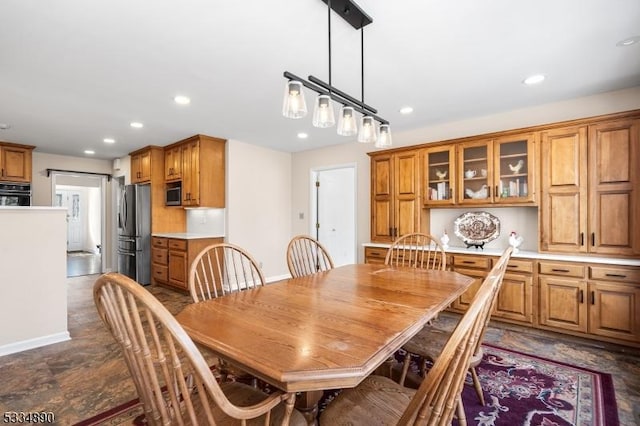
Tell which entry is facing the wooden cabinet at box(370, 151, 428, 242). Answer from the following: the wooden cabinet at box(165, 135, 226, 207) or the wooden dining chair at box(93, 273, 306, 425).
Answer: the wooden dining chair

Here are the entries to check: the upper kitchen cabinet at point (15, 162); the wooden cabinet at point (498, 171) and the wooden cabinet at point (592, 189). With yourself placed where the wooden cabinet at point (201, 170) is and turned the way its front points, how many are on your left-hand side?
2

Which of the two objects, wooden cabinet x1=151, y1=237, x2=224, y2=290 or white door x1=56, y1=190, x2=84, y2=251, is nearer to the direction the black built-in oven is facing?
the wooden cabinet

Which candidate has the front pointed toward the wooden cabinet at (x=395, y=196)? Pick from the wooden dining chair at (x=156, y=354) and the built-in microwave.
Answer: the wooden dining chair

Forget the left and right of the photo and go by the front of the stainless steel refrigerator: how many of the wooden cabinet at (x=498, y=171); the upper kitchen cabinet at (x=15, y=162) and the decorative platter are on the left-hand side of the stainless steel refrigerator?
2

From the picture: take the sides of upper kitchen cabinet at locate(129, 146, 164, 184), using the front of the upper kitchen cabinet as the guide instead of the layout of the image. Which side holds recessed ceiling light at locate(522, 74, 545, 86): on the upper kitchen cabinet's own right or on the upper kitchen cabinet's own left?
on the upper kitchen cabinet's own left

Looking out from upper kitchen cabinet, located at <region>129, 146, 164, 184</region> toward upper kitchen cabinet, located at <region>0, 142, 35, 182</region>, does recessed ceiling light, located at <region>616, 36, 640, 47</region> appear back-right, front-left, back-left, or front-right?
back-left

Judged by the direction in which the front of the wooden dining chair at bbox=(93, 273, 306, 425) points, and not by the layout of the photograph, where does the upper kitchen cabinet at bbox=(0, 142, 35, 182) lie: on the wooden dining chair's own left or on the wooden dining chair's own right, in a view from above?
on the wooden dining chair's own left

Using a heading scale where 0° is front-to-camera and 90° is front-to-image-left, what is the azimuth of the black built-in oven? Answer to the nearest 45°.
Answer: approximately 0°

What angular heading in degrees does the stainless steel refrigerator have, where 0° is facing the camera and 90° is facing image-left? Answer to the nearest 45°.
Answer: approximately 45°

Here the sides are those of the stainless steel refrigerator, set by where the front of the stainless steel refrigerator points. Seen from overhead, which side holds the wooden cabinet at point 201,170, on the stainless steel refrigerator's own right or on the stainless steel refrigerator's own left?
on the stainless steel refrigerator's own left

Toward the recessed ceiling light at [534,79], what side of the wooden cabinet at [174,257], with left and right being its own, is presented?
left

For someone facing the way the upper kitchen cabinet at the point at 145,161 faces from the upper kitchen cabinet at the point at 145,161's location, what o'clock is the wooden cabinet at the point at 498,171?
The wooden cabinet is roughly at 9 o'clock from the upper kitchen cabinet.
